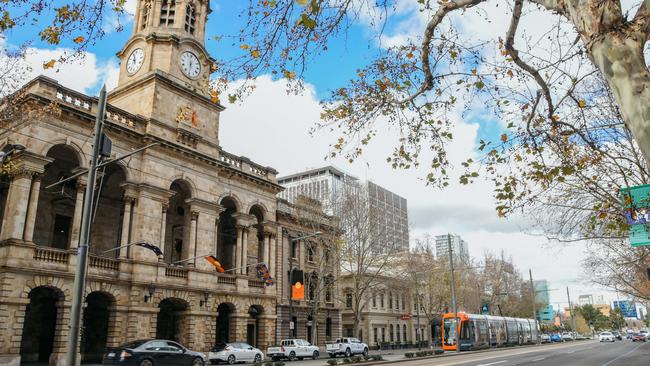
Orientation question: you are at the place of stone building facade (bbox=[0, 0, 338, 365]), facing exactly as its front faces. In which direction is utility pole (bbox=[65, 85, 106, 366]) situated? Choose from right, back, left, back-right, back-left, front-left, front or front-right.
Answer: front-right

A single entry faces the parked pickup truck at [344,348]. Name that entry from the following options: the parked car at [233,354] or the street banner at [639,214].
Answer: the parked car at [233,354]

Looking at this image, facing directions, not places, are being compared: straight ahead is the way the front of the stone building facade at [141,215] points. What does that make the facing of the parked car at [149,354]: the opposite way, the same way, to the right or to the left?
to the left

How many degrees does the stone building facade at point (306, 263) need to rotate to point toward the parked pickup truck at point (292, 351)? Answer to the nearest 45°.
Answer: approximately 45° to its right

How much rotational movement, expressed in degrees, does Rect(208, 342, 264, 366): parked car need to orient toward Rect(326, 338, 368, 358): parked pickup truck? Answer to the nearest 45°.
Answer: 0° — it already faces it

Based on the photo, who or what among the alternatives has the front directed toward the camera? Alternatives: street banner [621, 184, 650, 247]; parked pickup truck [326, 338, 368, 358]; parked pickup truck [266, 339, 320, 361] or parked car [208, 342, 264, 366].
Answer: the street banner

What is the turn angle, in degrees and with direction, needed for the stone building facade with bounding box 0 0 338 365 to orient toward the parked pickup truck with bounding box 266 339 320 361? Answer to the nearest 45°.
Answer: approximately 45° to its left

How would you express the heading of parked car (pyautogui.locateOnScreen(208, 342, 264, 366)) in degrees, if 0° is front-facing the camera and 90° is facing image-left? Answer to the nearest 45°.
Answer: approximately 225°

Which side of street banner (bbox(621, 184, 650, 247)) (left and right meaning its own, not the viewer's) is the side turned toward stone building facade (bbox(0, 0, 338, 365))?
right

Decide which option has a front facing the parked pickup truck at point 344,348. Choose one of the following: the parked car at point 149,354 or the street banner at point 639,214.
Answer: the parked car at point 149,354

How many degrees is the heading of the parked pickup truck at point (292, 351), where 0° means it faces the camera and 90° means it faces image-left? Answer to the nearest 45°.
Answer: approximately 225°

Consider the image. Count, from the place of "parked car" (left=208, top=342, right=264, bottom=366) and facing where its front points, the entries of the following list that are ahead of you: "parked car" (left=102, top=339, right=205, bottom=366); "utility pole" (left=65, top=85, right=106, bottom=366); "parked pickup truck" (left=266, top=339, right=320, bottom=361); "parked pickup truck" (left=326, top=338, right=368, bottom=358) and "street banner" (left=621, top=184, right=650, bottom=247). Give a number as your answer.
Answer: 2

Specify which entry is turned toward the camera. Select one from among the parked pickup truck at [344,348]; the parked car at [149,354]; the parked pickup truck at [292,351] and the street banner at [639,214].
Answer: the street banner

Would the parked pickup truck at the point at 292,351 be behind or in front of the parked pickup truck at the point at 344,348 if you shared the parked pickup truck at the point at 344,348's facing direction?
behind
